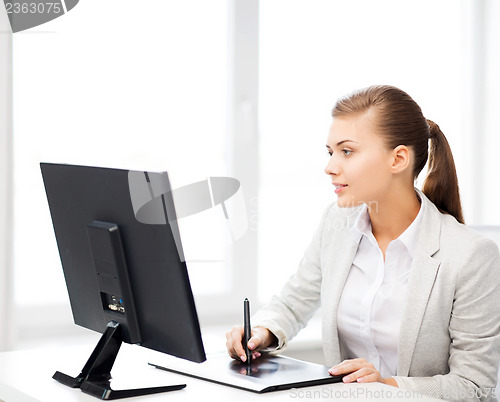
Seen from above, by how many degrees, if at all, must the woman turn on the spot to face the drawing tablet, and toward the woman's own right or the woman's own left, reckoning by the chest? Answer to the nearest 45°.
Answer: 0° — they already face it

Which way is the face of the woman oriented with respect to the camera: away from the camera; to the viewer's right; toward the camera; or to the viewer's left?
to the viewer's left

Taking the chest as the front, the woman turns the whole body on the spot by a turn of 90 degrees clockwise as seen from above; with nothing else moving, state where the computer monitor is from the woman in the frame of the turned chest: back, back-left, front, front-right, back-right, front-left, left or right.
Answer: left

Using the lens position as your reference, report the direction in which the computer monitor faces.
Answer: facing away from the viewer and to the right of the viewer

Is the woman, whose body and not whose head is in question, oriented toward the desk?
yes
